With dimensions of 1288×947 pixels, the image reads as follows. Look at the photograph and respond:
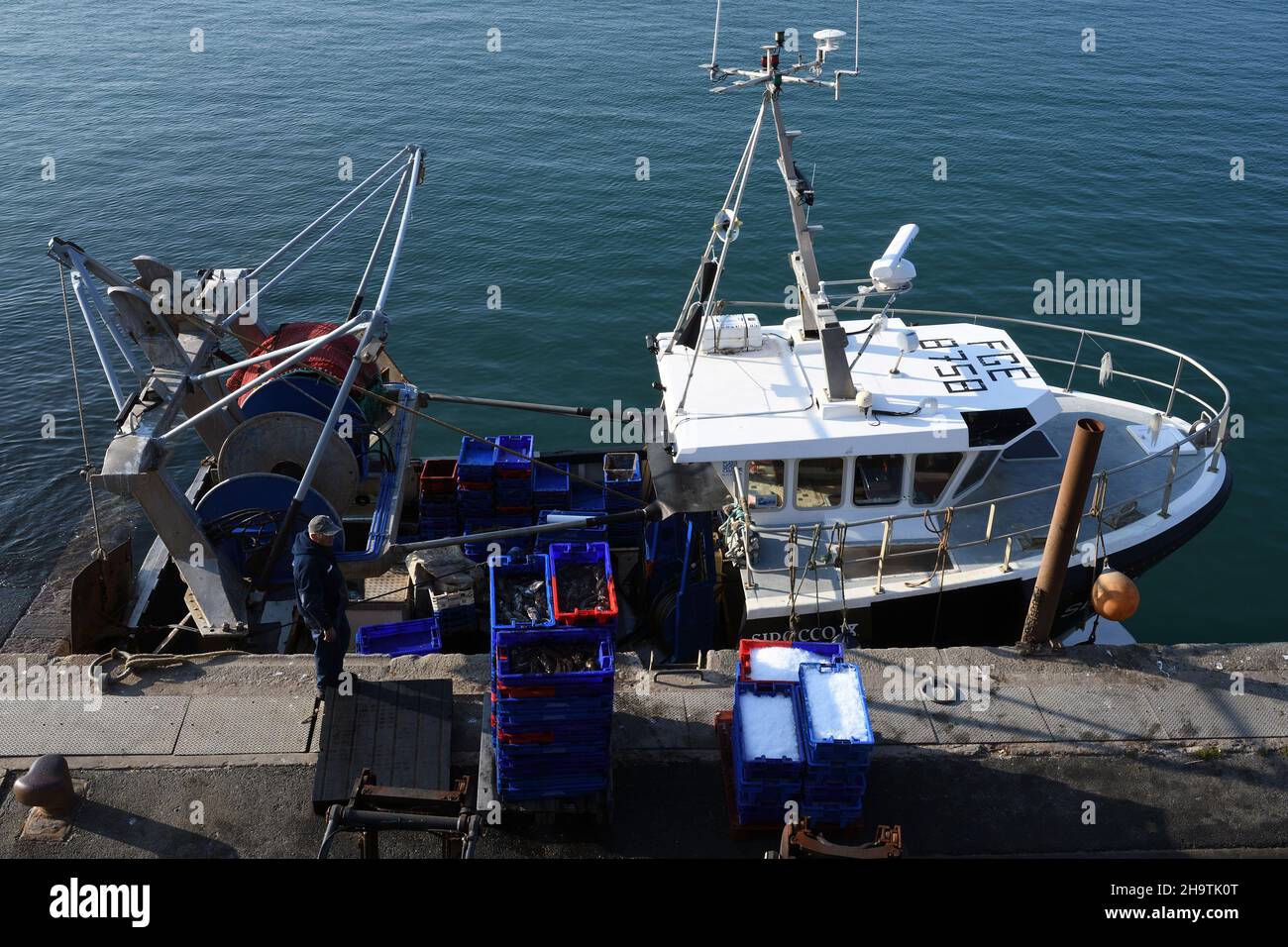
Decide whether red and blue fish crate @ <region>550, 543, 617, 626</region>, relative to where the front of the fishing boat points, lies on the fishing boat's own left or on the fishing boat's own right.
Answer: on the fishing boat's own right

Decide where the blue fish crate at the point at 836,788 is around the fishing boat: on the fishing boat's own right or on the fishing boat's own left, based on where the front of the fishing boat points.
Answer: on the fishing boat's own right

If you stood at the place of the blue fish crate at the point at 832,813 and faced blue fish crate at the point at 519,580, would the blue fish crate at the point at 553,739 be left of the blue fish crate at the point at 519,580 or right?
left

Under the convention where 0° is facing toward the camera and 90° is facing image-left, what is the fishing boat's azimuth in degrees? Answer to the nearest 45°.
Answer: approximately 270°

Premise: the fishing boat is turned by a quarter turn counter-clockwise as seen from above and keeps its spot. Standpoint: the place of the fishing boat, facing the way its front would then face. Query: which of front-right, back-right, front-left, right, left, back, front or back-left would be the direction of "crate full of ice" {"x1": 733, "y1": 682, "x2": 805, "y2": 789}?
back

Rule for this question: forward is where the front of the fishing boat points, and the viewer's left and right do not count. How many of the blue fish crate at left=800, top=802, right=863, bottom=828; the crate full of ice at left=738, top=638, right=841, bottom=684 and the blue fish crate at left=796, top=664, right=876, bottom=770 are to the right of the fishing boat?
3

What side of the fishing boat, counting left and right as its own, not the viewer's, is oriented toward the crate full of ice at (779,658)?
right

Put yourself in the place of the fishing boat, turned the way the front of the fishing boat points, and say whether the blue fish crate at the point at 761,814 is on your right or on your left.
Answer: on your right

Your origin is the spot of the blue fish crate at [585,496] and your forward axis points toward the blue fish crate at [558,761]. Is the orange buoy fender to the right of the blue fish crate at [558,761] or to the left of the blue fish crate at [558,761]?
left

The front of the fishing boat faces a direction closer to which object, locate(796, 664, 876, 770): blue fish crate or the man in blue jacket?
the blue fish crate
